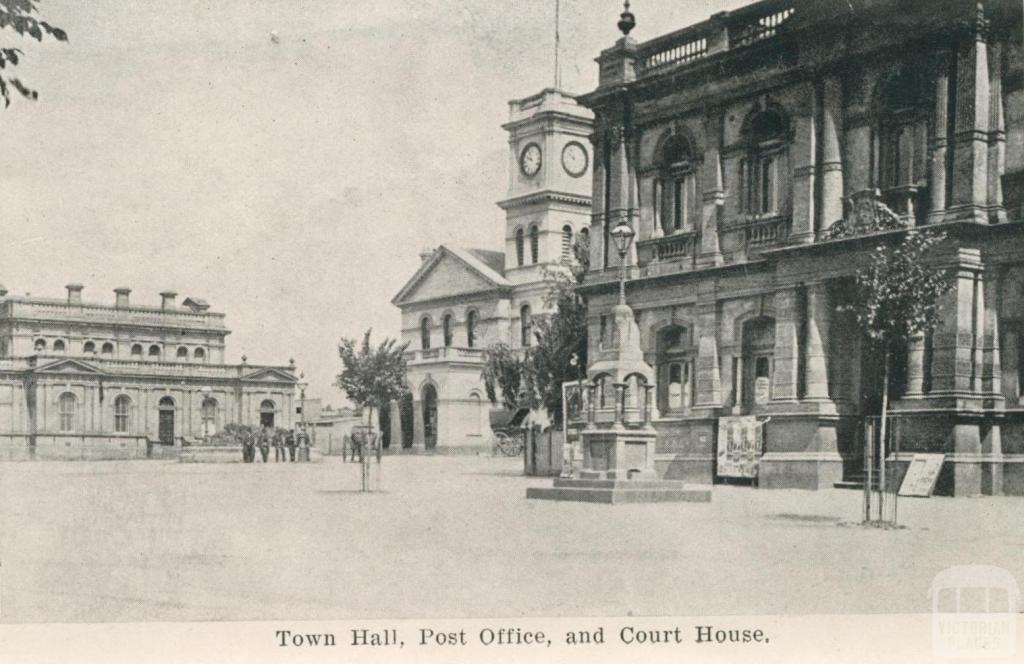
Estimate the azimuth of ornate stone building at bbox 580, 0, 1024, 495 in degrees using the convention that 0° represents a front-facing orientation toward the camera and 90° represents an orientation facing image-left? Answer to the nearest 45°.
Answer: approximately 45°

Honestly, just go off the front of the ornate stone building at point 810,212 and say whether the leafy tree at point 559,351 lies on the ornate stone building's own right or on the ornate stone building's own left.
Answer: on the ornate stone building's own right

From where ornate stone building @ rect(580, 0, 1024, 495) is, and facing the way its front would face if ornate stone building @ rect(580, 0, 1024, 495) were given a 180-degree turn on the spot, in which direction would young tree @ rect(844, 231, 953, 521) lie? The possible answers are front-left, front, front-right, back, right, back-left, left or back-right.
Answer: back-right
